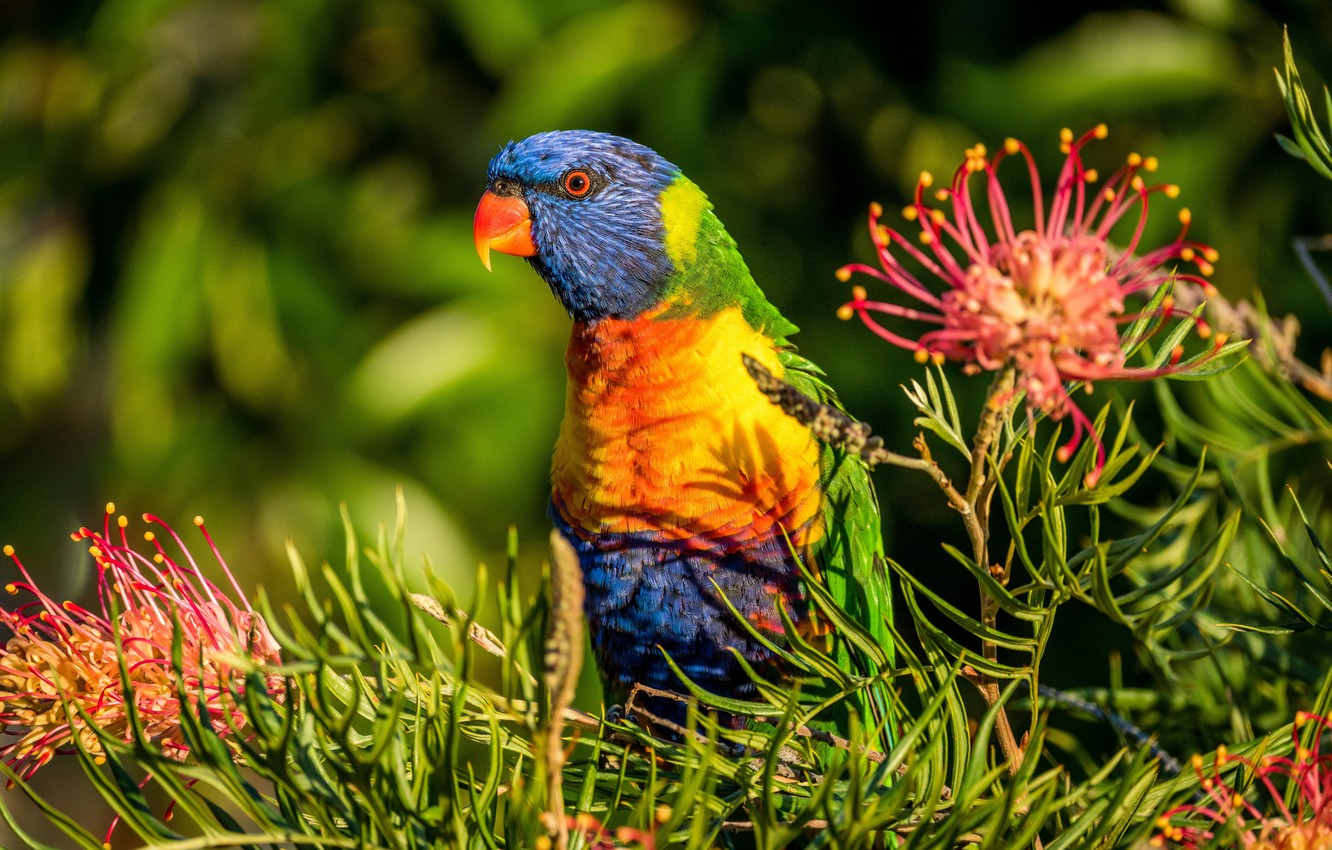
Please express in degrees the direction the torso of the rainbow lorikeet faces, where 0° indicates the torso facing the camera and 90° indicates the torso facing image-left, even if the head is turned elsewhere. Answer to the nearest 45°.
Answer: approximately 45°
